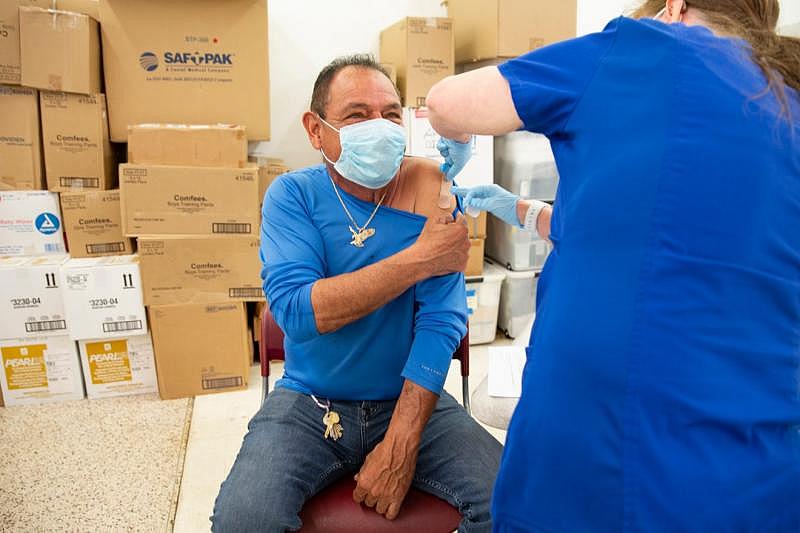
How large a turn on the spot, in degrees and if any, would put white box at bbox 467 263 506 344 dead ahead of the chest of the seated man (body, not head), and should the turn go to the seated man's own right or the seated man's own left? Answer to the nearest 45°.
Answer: approximately 180°

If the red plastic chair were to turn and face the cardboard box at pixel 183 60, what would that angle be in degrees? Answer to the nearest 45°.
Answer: approximately 135° to its right

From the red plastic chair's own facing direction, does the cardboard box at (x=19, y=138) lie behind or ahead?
behind

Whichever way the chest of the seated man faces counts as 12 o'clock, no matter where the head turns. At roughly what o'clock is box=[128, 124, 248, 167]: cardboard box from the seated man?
The cardboard box is roughly at 5 o'clock from the seated man.

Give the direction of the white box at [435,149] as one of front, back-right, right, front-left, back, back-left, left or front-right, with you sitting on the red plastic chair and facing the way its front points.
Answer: back

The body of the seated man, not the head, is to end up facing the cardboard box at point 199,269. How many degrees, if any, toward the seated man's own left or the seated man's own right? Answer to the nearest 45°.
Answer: approximately 135° to the seated man's own right

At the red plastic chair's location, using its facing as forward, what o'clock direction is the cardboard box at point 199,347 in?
The cardboard box is roughly at 5 o'clock from the red plastic chair.

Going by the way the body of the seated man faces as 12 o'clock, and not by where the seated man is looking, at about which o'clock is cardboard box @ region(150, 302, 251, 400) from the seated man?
The cardboard box is roughly at 5 o'clock from the seated man.

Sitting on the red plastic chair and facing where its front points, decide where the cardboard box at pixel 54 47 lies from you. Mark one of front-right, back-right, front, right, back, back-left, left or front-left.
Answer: back-right

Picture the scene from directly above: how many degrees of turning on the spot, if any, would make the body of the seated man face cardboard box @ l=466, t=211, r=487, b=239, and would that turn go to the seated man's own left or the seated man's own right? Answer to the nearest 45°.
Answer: approximately 180°

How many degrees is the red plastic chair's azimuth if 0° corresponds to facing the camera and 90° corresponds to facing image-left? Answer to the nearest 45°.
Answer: approximately 0°

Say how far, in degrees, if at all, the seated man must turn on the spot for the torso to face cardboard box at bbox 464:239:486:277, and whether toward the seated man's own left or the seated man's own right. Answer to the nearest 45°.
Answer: approximately 180°

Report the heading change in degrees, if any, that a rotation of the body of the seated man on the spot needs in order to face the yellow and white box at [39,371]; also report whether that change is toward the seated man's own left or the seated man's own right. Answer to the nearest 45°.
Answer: approximately 135° to the seated man's own right

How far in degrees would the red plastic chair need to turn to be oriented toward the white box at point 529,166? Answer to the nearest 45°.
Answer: approximately 135° to its left

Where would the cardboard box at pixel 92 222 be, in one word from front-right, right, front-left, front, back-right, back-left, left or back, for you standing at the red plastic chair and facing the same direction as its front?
back-right
